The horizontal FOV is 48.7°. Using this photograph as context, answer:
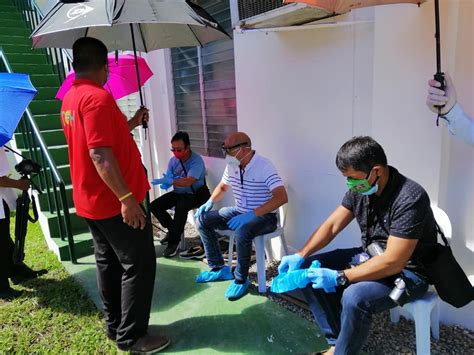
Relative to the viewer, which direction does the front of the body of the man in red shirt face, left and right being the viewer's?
facing away from the viewer and to the right of the viewer

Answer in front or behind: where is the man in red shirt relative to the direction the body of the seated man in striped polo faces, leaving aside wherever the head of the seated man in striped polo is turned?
in front

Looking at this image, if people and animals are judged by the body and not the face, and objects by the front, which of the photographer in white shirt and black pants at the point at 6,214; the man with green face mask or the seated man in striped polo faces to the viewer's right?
the photographer in white shirt and black pants

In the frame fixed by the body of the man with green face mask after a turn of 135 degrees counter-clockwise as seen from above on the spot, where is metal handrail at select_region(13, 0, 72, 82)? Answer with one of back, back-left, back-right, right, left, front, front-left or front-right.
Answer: back-left

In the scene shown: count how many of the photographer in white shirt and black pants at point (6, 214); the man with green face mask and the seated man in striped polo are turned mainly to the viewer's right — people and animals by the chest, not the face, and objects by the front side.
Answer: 1

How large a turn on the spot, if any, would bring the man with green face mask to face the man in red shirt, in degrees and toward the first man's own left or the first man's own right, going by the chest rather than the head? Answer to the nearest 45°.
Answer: approximately 45° to the first man's own right

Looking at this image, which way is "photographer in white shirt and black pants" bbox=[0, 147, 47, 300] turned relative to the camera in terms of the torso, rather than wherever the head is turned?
to the viewer's right

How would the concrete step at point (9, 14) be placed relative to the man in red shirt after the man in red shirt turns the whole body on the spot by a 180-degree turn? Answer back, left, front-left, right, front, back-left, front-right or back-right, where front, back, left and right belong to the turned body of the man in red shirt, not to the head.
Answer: back-right

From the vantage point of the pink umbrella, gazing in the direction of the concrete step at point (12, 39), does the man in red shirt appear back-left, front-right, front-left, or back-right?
back-left

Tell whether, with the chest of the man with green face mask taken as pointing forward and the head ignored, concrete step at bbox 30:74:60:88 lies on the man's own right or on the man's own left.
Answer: on the man's own right

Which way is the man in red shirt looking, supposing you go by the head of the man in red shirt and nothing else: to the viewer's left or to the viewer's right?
to the viewer's right

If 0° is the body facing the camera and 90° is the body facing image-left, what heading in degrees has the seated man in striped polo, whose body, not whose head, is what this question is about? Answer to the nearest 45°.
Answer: approximately 45°

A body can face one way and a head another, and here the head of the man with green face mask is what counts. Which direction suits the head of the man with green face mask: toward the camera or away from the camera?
toward the camera

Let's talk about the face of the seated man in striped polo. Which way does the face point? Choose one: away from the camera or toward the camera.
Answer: toward the camera

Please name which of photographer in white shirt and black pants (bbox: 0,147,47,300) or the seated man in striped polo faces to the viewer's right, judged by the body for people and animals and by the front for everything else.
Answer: the photographer in white shirt and black pants

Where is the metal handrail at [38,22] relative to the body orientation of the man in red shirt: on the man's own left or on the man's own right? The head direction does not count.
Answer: on the man's own left
